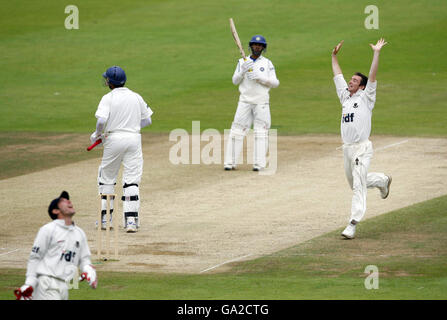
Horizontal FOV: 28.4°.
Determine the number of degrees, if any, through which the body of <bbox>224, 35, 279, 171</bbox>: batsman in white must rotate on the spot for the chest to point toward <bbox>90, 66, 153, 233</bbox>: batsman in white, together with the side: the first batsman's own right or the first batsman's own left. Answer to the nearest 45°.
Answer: approximately 45° to the first batsman's own right

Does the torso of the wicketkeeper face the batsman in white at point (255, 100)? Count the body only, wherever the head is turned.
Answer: no

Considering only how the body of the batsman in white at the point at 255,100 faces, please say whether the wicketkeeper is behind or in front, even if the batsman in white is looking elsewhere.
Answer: in front

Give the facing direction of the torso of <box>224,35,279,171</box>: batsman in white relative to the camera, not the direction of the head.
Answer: toward the camera

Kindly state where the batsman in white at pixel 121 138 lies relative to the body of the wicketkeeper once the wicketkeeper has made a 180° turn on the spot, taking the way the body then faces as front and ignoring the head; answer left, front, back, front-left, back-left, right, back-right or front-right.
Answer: front-right

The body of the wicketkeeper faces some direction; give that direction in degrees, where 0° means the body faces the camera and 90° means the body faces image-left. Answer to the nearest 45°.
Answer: approximately 315°

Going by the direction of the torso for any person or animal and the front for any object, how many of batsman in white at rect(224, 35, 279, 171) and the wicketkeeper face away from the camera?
0
